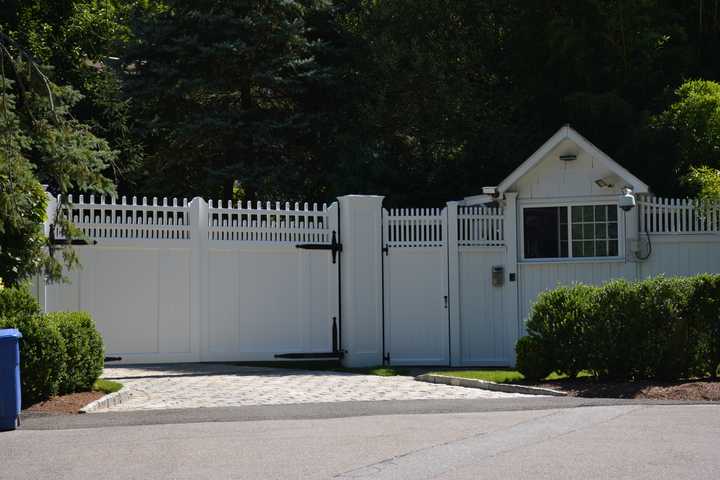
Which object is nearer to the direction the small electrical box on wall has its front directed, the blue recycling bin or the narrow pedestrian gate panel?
the blue recycling bin

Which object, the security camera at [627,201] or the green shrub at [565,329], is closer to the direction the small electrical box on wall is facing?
the green shrub

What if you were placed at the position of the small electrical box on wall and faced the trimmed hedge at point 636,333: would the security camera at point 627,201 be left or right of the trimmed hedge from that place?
left

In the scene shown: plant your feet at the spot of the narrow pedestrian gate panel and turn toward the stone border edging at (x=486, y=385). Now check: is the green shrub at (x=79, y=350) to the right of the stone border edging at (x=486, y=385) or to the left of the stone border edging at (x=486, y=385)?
right

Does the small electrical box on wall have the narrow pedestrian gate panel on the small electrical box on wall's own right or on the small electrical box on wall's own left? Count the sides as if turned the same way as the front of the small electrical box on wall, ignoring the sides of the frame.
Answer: on the small electrical box on wall's own right

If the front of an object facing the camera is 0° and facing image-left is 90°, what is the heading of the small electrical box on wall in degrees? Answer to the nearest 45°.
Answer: approximately 0°

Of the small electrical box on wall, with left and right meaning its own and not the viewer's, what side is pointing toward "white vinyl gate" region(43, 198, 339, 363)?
right

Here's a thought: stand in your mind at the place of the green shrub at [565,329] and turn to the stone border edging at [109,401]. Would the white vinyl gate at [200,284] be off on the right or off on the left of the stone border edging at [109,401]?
right

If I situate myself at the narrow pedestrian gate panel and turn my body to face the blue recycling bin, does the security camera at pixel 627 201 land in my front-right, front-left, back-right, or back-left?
back-left

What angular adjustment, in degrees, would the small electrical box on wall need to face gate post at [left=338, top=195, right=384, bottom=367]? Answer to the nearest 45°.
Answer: approximately 90° to its right
